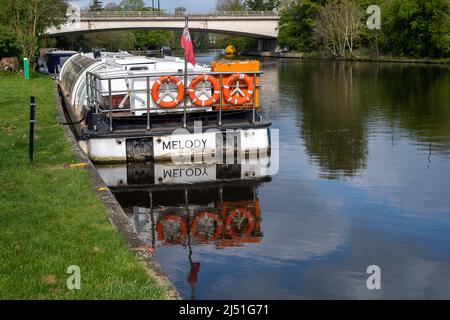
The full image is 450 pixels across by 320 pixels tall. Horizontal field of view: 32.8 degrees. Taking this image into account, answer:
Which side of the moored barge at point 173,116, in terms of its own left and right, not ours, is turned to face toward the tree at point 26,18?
front

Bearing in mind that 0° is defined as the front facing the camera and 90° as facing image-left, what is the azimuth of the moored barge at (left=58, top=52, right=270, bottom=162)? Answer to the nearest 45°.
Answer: approximately 180°
